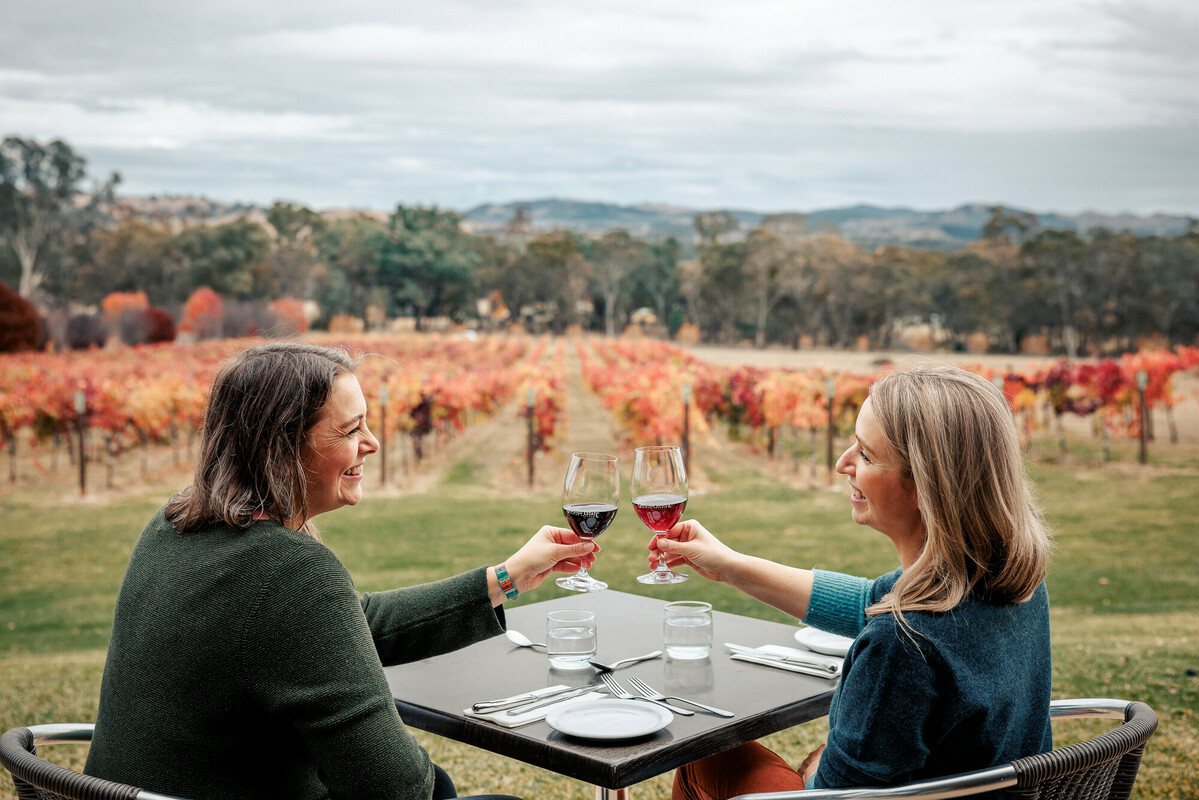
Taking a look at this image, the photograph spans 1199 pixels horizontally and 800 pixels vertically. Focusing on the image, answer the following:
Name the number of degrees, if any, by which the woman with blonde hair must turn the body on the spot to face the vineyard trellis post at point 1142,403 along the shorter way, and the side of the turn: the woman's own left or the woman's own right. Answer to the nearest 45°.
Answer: approximately 45° to the woman's own right

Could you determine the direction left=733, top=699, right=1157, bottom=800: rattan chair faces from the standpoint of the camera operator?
facing away from the viewer and to the left of the viewer

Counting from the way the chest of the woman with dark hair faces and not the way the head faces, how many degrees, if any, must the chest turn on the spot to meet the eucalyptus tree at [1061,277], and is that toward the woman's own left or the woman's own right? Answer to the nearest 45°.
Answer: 0° — they already face it

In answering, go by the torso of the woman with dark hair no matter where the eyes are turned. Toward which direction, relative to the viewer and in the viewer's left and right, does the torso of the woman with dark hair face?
facing away from the viewer and to the right of the viewer

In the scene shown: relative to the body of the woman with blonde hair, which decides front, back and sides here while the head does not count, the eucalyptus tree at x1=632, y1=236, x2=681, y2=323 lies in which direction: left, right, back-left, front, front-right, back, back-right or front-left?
front-right

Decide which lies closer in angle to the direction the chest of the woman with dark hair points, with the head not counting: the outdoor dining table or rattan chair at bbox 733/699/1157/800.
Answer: the outdoor dining table

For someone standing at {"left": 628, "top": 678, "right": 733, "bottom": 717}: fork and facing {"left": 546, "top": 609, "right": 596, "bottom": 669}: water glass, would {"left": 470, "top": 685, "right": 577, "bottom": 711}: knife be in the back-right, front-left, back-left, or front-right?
front-left

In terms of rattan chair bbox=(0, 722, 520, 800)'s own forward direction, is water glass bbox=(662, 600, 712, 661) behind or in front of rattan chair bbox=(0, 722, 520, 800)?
in front

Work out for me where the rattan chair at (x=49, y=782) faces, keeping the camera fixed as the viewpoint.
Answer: facing away from the viewer and to the right of the viewer

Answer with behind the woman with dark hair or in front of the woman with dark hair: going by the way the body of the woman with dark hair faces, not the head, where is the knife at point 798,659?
in front

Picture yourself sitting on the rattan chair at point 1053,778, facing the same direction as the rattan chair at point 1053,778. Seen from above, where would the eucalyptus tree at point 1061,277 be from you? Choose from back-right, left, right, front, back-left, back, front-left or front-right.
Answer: front-right

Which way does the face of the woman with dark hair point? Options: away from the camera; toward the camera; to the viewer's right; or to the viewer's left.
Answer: to the viewer's right

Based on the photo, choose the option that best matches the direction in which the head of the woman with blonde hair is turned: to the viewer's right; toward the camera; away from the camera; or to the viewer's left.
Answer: to the viewer's left

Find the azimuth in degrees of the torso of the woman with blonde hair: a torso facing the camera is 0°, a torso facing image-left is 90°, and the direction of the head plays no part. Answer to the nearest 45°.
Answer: approximately 135°
